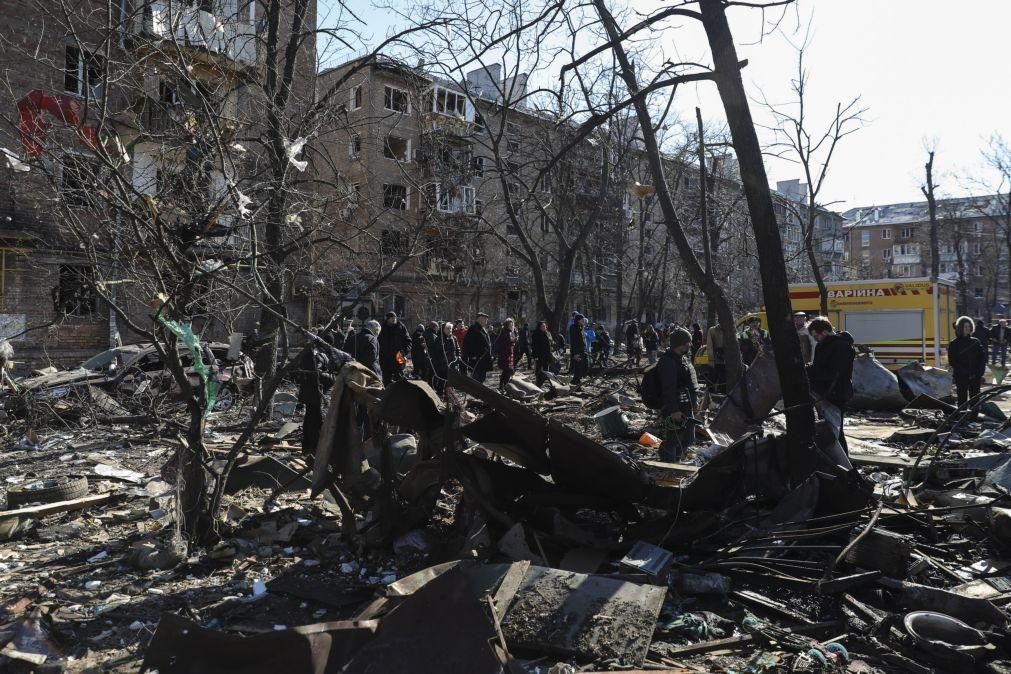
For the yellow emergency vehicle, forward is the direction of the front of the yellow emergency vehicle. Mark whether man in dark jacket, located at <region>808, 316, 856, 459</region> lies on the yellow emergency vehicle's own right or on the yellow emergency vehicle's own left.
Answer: on the yellow emergency vehicle's own left

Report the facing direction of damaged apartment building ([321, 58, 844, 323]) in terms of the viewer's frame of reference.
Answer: facing the viewer and to the right of the viewer

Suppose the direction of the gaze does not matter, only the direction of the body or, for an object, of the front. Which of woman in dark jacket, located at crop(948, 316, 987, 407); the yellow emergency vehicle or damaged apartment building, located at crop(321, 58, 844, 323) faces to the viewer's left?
the yellow emergency vehicle

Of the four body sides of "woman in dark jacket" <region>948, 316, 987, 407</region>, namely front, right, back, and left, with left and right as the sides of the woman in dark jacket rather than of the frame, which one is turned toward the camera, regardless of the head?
front

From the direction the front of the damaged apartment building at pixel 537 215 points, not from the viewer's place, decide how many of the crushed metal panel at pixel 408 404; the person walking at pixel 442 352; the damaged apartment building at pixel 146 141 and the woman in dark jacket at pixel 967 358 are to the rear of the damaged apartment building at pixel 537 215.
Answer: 0

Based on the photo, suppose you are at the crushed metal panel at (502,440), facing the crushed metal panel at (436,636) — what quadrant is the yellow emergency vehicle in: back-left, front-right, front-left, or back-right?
back-left

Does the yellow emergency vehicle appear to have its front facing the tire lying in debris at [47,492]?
no

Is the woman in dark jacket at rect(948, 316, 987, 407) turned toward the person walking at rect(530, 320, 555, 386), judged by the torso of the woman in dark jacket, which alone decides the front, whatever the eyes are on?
no

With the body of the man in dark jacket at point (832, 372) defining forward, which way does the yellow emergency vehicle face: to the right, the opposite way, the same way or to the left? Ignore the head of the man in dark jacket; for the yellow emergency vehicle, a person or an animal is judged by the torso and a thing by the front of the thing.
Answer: the same way

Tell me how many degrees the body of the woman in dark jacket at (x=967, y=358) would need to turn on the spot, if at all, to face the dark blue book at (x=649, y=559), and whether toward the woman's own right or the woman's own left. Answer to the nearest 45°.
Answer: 0° — they already face it

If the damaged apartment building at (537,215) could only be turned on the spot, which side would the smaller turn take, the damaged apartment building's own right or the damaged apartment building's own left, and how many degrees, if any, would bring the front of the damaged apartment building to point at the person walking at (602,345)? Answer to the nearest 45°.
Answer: approximately 45° to the damaged apartment building's own right

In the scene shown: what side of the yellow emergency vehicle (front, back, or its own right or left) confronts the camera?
left
